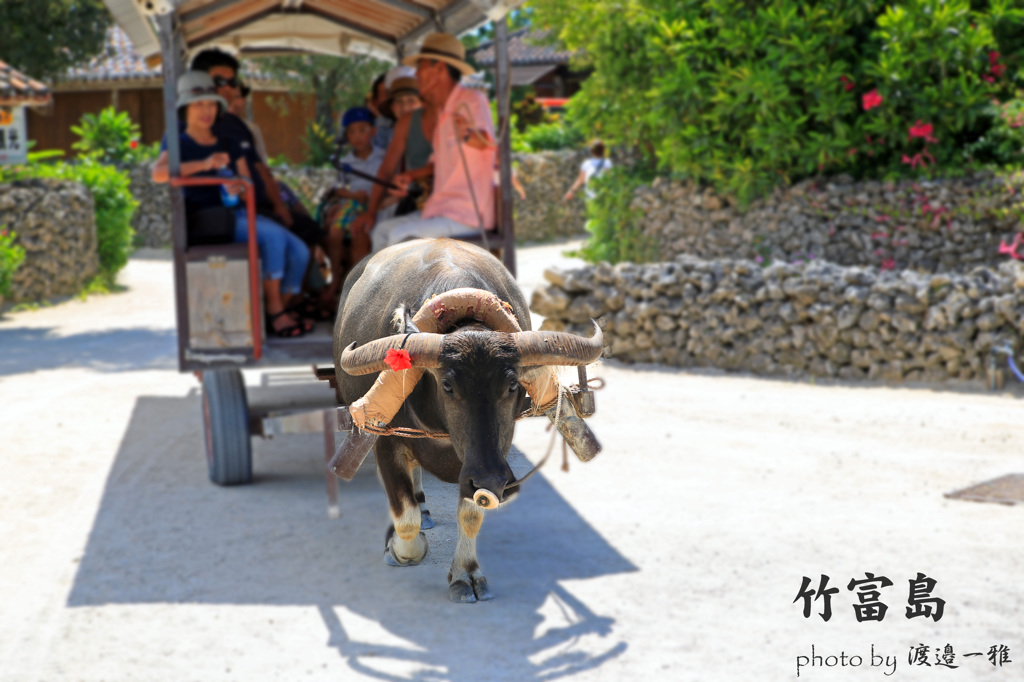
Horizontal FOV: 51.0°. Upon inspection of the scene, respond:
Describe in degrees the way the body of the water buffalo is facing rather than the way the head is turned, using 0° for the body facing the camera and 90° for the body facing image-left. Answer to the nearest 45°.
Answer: approximately 0°

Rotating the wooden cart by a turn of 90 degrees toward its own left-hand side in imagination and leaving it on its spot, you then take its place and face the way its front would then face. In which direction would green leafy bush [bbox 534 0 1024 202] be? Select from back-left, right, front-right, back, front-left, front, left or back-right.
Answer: front-left

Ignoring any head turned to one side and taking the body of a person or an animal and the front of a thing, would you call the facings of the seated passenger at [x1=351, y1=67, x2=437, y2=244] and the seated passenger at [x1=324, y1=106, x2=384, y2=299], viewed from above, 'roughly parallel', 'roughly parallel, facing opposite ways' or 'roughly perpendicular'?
roughly parallel

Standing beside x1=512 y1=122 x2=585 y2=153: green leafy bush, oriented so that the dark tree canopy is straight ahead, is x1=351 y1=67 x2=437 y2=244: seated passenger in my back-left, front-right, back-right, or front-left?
front-left

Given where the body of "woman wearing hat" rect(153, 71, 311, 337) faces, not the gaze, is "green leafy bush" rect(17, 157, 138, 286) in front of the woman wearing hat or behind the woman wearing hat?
behind

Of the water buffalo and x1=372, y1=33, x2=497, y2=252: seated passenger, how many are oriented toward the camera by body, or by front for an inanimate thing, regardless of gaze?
1

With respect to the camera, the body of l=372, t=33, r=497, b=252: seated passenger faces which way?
to the viewer's left

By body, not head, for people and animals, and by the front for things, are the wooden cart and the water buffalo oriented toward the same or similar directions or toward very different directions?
same or similar directions

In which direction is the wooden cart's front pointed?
toward the camera

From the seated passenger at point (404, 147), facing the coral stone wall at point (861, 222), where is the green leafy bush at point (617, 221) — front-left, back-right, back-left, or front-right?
front-left

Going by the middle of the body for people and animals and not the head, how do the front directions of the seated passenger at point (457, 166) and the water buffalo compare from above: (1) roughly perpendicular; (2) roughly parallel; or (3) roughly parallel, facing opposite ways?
roughly perpendicular

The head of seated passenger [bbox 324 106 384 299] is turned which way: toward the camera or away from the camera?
toward the camera

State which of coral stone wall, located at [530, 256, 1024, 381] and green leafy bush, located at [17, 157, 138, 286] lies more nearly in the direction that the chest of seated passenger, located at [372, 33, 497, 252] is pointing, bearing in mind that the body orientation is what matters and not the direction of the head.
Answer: the green leafy bush

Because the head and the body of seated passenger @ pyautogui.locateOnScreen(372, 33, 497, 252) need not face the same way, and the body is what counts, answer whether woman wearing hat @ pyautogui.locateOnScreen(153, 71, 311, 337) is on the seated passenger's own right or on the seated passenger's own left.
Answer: on the seated passenger's own right

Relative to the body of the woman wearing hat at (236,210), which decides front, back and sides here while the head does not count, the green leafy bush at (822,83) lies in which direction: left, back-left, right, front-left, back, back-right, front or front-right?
left

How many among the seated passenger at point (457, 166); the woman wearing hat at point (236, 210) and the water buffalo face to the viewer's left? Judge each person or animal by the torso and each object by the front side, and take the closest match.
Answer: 1

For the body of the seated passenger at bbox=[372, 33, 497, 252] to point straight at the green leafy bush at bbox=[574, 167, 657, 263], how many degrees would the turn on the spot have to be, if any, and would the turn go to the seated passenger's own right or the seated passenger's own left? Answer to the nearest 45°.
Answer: approximately 90° to the seated passenger's own right
